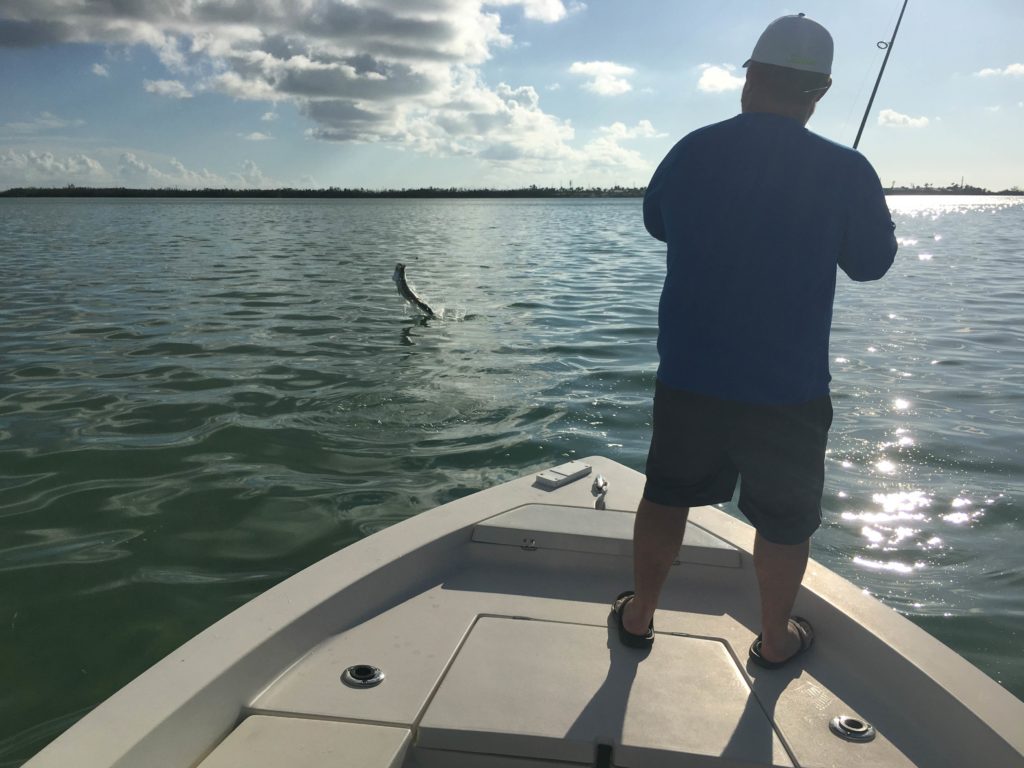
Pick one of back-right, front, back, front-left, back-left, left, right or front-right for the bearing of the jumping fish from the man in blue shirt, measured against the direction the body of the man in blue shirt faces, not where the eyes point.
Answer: front-left

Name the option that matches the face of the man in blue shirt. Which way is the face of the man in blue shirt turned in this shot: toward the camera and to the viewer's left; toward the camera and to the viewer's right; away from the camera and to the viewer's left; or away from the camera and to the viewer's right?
away from the camera and to the viewer's left

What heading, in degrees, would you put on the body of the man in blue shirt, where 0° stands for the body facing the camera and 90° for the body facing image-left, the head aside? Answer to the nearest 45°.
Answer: approximately 180°
